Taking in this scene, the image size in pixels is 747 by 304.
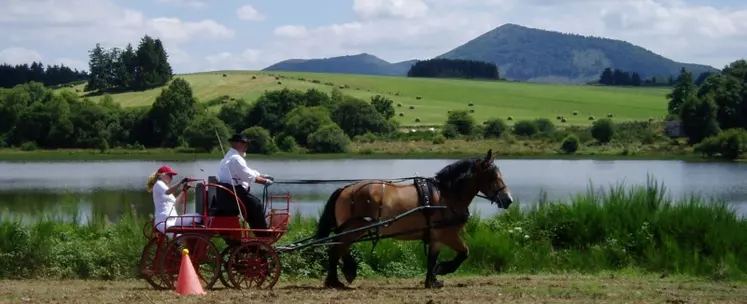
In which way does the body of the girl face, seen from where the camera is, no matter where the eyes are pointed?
to the viewer's right

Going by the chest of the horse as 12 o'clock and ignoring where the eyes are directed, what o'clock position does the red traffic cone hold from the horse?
The red traffic cone is roughly at 5 o'clock from the horse.

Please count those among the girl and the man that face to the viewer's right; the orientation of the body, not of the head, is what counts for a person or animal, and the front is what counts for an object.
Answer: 2

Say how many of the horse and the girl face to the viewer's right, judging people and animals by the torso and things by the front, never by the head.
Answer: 2

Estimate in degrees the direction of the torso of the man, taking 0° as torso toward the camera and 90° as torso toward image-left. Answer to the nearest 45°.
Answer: approximately 270°

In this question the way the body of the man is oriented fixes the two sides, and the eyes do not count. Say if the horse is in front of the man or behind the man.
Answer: in front

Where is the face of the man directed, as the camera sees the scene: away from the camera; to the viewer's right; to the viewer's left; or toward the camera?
to the viewer's right

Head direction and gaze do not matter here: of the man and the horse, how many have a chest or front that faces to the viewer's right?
2

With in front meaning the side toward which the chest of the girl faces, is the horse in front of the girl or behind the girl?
in front

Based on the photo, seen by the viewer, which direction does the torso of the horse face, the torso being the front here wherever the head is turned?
to the viewer's right

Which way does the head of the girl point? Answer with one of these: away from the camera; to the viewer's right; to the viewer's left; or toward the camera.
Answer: to the viewer's right

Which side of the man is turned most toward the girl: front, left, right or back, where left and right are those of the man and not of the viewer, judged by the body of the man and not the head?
back
